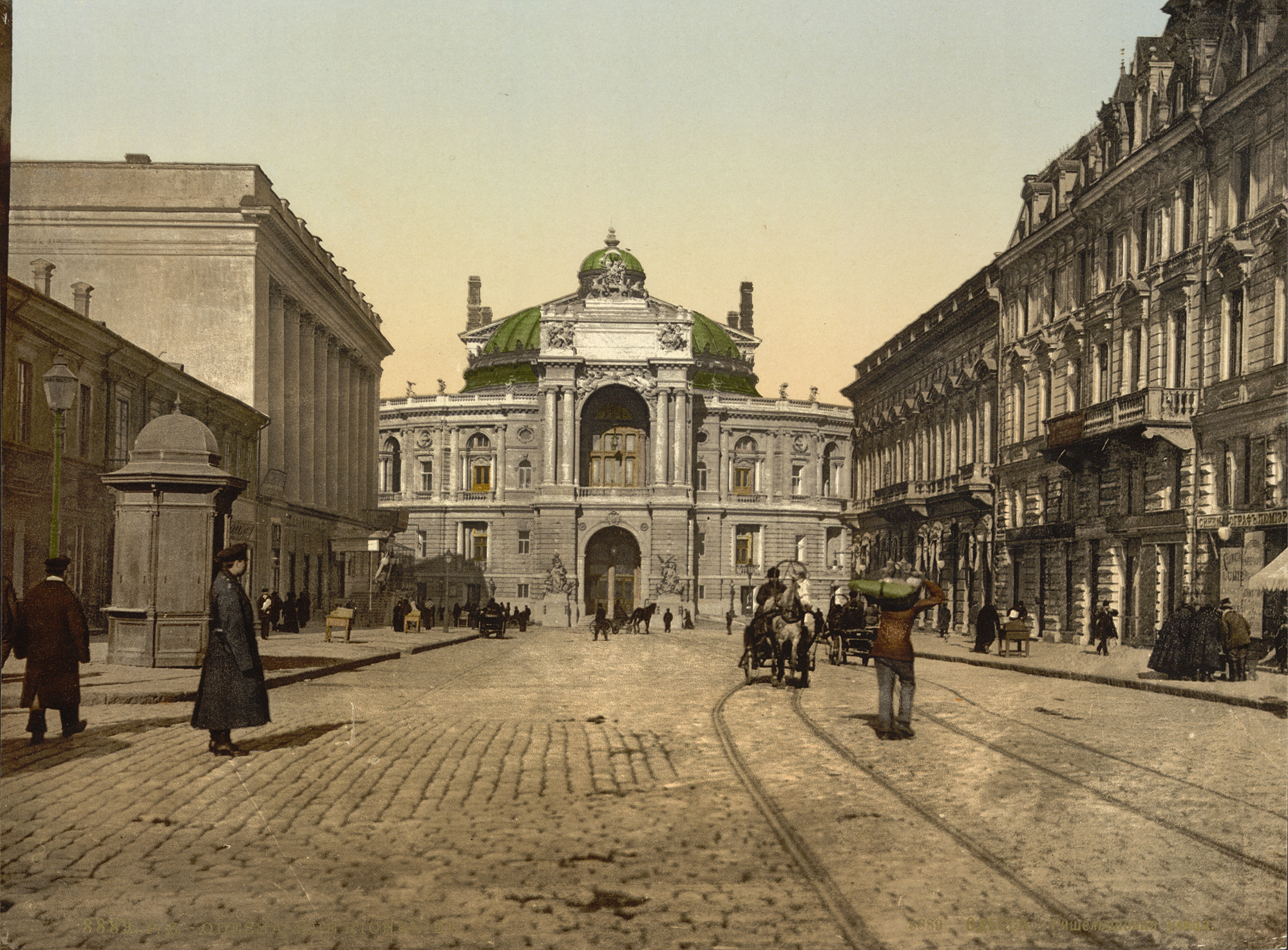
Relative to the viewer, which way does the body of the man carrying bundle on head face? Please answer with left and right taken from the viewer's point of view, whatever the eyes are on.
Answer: facing away from the viewer

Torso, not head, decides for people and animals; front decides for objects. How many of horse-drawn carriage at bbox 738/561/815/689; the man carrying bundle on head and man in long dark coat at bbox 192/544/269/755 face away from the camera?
1

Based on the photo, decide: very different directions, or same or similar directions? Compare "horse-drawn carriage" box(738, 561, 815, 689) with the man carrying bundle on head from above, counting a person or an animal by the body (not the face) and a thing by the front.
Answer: very different directions

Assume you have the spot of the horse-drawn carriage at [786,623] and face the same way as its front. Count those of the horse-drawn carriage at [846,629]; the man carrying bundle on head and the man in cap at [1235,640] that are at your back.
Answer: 1

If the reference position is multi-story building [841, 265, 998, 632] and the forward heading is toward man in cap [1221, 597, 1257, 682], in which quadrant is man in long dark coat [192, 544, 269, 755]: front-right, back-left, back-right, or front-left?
front-right

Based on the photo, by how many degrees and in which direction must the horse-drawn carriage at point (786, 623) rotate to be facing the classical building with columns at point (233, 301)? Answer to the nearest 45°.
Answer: approximately 90° to its right

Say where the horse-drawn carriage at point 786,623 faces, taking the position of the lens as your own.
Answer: facing the viewer

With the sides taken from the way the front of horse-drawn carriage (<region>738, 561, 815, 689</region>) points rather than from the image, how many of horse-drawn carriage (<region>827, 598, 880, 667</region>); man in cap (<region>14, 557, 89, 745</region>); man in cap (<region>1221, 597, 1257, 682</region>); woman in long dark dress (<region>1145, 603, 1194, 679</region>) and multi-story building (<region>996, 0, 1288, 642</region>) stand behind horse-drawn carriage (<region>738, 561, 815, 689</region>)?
1

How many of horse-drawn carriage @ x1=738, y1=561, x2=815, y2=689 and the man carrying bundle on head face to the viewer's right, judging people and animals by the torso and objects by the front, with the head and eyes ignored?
0

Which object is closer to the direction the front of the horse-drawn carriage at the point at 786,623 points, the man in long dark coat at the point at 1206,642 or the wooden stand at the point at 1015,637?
the man in long dark coat
